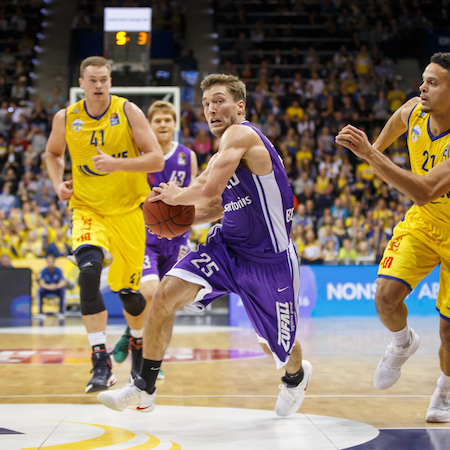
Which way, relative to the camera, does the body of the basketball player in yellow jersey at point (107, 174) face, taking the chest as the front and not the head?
toward the camera

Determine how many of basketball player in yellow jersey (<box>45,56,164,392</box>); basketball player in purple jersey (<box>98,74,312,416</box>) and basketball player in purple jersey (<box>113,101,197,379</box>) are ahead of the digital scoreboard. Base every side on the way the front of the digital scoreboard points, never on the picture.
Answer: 3

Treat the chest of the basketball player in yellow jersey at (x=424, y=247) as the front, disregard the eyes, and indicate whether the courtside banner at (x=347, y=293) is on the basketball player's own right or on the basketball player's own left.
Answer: on the basketball player's own right

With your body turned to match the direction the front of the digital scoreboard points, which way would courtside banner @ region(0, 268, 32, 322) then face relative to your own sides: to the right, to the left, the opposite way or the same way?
the same way

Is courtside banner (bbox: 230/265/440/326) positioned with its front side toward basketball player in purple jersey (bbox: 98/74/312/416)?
yes

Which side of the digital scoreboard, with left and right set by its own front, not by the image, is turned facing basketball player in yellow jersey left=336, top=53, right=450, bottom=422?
front

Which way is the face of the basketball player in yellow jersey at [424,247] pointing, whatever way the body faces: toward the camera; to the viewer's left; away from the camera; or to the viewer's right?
to the viewer's left

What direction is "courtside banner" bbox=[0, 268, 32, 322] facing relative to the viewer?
toward the camera

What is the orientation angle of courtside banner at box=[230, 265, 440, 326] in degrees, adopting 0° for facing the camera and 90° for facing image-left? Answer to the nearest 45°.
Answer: approximately 0°

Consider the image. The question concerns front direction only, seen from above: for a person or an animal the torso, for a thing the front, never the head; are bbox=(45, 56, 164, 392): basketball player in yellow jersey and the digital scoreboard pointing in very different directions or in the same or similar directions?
same or similar directions

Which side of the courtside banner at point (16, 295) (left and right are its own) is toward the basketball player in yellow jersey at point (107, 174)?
front

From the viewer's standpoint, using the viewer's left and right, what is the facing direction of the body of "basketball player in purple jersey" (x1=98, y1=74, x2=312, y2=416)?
facing the viewer and to the left of the viewer

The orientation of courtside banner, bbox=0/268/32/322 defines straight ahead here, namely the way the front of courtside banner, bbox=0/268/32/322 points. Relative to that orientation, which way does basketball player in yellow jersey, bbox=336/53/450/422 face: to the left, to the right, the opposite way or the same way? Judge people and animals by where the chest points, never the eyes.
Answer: to the right

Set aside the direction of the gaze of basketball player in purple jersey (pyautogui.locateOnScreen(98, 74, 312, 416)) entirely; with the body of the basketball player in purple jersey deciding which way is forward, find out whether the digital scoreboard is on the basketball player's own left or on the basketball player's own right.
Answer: on the basketball player's own right

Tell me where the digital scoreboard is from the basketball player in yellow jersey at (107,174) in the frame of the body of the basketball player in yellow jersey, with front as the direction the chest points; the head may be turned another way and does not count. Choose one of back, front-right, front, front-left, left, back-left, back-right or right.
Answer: back

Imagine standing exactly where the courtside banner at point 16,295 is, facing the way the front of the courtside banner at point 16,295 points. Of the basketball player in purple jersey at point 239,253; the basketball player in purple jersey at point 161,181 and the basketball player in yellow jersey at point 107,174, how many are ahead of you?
3
